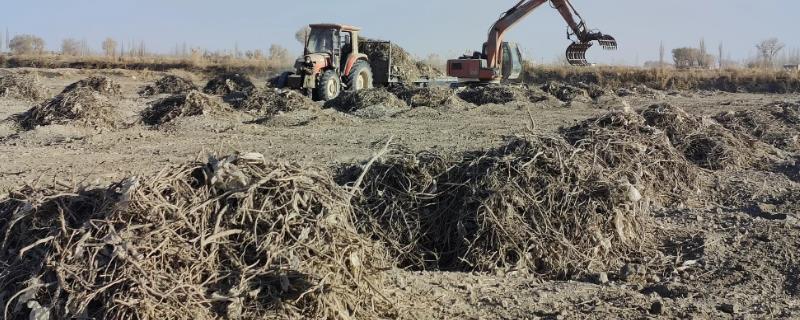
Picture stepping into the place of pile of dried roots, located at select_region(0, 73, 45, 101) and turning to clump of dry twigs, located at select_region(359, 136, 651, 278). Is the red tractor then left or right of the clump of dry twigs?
left

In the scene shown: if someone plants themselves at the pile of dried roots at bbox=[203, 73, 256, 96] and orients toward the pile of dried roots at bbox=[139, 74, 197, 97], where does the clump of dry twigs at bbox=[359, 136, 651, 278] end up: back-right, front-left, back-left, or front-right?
back-left

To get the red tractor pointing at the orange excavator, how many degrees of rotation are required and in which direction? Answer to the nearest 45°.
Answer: approximately 180°

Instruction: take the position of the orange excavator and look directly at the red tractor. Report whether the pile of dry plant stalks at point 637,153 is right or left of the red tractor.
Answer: left

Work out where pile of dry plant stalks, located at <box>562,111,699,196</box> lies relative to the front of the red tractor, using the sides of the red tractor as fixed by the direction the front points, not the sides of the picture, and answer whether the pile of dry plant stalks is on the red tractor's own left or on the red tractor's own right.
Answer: on the red tractor's own left

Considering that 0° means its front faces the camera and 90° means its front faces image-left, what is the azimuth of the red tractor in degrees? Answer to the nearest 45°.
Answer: approximately 45°

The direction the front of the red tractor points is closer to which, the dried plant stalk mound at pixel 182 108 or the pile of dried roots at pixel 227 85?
the dried plant stalk mound

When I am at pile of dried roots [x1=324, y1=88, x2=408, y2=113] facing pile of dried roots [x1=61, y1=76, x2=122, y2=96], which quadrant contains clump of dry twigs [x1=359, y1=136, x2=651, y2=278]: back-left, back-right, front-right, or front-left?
back-left
